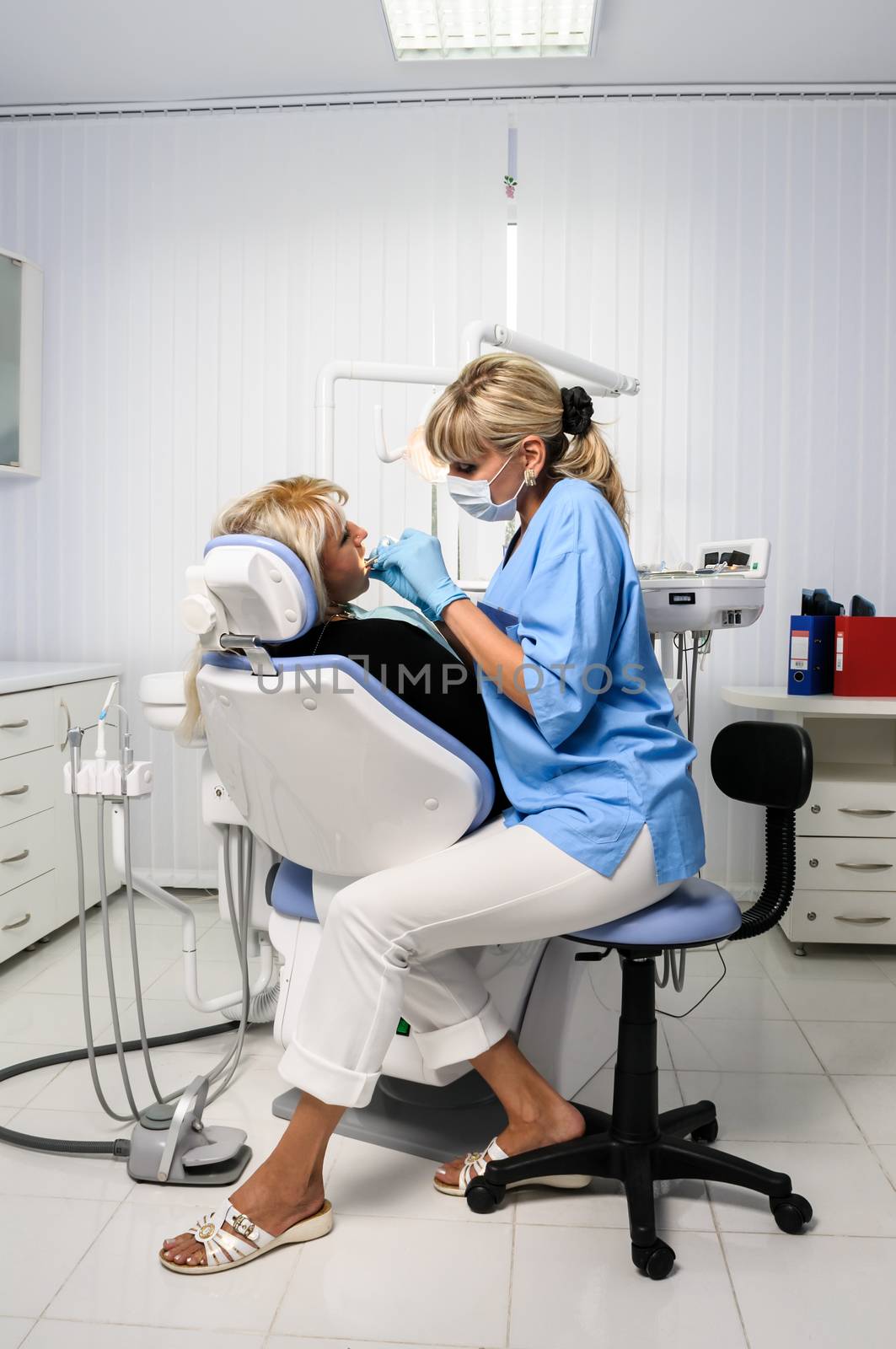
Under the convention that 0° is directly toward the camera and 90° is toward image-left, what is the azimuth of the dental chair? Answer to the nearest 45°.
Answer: approximately 225°

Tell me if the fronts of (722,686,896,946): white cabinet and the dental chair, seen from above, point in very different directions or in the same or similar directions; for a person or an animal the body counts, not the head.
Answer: very different directions

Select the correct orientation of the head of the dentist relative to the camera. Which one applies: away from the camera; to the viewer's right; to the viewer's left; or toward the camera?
to the viewer's left

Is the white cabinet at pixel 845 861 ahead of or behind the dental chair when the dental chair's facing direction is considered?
ahead

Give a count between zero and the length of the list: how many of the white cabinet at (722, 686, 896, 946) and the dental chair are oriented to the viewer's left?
0

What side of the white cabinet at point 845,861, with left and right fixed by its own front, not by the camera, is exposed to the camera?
front

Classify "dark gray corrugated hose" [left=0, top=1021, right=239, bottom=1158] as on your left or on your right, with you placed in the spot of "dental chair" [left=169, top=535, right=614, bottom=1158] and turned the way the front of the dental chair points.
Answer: on your left

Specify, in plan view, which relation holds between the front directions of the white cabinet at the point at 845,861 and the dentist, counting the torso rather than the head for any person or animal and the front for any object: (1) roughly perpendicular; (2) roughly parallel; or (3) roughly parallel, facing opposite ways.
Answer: roughly perpendicular

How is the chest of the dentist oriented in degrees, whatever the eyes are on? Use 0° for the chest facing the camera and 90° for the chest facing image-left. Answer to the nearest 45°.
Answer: approximately 90°

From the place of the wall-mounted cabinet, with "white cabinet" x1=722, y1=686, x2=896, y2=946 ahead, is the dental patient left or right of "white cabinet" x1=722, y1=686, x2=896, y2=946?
right

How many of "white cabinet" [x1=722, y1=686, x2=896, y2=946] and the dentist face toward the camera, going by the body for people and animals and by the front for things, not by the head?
1

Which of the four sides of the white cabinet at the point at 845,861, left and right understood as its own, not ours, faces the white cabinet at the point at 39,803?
right
